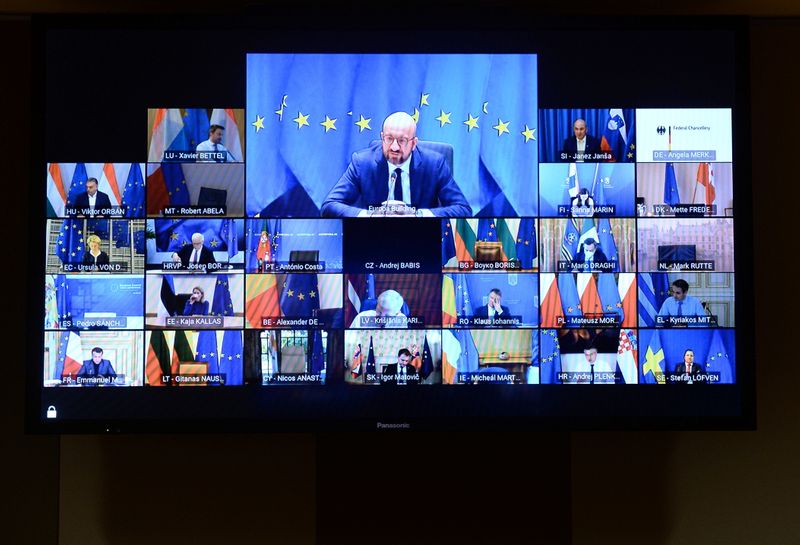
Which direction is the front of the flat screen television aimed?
toward the camera
